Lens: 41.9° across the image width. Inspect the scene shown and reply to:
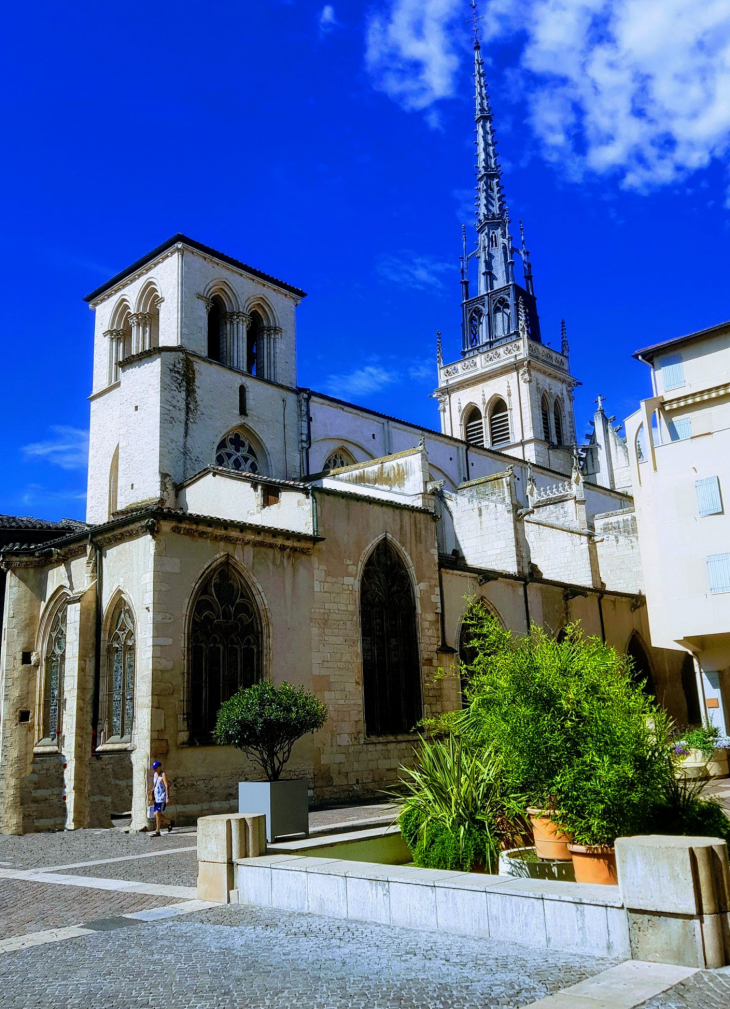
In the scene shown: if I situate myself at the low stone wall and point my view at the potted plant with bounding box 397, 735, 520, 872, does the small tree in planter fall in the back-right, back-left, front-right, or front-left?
front-left

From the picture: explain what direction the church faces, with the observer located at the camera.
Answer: facing away from the viewer and to the right of the viewer

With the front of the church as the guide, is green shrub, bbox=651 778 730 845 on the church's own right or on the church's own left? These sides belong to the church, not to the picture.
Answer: on the church's own right

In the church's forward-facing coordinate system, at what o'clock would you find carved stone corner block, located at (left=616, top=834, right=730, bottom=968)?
The carved stone corner block is roughly at 4 o'clock from the church.
